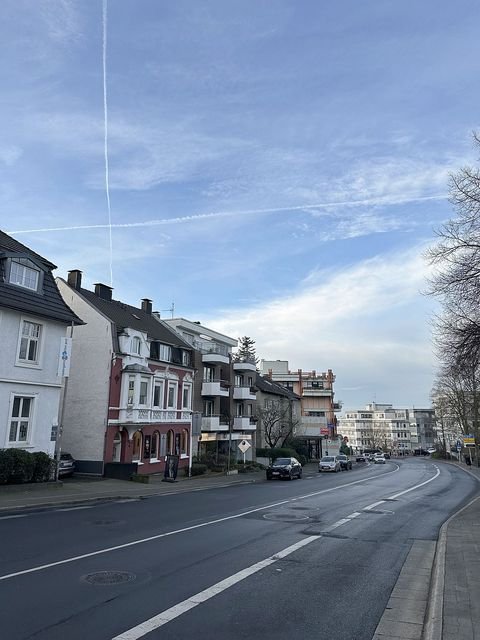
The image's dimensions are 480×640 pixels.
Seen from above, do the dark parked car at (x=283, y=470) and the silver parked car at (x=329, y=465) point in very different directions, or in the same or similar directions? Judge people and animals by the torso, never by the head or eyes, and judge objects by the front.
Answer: same or similar directions

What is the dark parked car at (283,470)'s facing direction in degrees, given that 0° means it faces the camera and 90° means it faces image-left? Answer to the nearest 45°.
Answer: approximately 45°

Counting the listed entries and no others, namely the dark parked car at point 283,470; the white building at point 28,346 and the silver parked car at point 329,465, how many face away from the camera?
0

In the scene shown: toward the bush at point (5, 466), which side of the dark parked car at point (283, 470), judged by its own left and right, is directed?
front

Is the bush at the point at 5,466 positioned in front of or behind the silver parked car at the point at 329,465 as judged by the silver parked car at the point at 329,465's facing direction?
in front

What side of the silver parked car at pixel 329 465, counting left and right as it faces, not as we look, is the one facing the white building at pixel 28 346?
front

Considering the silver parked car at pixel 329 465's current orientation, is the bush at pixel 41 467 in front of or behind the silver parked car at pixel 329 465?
in front

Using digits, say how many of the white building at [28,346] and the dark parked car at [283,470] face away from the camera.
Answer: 0

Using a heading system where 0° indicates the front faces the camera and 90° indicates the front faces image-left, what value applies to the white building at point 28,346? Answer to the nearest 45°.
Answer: approximately 315°

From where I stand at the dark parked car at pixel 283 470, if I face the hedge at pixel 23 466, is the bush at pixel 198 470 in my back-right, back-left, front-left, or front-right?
front-right

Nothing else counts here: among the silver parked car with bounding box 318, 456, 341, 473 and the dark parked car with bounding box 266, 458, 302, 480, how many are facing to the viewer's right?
0

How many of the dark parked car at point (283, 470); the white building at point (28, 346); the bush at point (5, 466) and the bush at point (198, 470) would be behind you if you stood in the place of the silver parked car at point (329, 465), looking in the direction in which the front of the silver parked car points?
0

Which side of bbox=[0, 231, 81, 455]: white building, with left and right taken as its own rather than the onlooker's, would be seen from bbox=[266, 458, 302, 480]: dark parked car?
left

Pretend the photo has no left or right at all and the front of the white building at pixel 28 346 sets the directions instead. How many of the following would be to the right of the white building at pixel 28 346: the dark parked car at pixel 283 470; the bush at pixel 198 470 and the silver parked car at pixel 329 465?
0

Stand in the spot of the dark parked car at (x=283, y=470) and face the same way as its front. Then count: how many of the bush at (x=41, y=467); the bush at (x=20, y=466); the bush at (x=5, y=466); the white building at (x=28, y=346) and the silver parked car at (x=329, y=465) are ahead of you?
4

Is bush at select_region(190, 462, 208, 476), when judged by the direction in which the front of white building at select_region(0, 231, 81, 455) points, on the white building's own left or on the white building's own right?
on the white building's own left

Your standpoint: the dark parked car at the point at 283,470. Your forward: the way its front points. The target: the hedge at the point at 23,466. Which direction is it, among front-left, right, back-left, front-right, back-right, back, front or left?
front

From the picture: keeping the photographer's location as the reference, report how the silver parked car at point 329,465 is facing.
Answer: facing the viewer and to the left of the viewer
